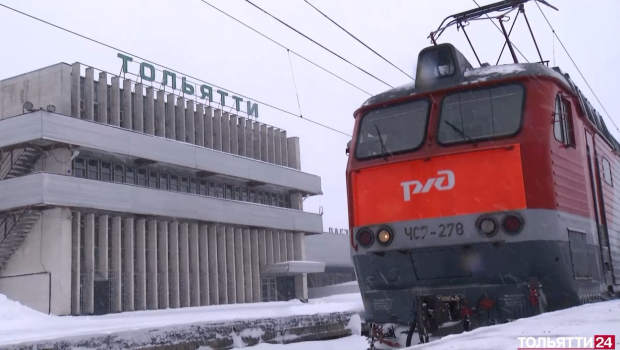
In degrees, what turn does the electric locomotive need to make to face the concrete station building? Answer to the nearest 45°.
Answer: approximately 90° to its right

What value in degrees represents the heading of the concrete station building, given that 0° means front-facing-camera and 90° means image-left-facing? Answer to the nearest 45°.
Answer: approximately 315°

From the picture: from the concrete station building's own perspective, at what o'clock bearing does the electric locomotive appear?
The electric locomotive is roughly at 1 o'clock from the concrete station building.

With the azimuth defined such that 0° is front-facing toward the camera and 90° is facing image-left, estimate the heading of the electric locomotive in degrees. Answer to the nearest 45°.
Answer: approximately 45°
